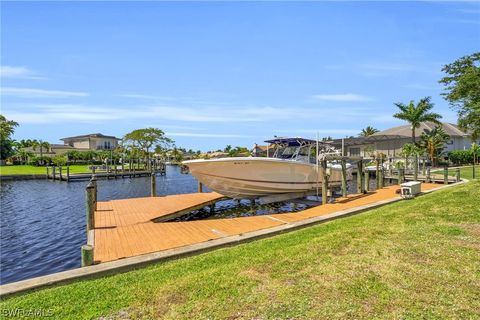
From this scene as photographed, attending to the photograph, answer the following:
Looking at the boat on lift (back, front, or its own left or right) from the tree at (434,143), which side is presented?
back

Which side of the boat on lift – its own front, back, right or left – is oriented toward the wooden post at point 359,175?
back

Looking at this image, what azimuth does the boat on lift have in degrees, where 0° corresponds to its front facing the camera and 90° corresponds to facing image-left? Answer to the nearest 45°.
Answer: approximately 45°

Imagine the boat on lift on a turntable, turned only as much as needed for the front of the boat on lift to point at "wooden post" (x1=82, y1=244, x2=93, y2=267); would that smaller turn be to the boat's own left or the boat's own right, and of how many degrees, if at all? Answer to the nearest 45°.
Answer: approximately 45° to the boat's own left

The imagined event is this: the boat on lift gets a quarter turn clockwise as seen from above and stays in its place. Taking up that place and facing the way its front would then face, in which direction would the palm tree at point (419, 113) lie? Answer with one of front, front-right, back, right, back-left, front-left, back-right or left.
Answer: right

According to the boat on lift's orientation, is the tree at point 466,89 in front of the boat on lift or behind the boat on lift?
behind

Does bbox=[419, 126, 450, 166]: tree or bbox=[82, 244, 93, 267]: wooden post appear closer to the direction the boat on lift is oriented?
the wooden post
